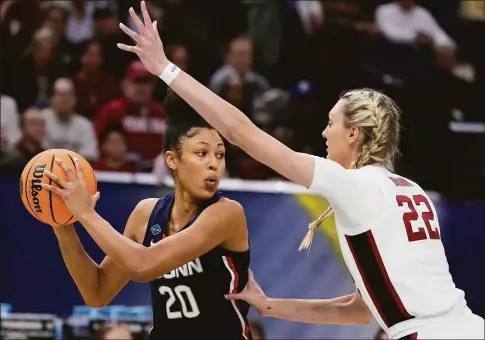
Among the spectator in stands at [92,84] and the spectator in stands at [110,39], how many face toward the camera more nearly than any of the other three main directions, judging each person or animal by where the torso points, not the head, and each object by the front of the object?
2

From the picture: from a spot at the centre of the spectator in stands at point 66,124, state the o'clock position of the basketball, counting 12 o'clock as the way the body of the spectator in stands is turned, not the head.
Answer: The basketball is roughly at 12 o'clock from the spectator in stands.

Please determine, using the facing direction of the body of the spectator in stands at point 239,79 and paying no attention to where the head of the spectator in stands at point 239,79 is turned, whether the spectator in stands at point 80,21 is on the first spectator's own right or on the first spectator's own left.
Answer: on the first spectator's own right

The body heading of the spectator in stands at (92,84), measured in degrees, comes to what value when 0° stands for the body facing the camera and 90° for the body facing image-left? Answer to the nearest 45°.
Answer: approximately 0°

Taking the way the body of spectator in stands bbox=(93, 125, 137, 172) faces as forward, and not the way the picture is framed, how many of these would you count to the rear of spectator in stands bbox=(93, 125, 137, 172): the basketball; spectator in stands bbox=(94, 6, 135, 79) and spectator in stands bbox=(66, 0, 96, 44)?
2

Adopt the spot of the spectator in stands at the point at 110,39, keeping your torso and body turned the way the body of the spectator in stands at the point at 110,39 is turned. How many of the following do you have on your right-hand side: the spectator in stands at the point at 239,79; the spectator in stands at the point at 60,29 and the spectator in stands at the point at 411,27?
1

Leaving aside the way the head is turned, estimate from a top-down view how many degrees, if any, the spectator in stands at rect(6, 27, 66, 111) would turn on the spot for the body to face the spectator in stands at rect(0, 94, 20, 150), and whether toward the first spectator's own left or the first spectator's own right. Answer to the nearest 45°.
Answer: approximately 45° to the first spectator's own right

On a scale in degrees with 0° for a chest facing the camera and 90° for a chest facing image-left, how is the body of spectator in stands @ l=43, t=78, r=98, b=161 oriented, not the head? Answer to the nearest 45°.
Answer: approximately 0°
